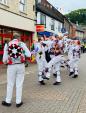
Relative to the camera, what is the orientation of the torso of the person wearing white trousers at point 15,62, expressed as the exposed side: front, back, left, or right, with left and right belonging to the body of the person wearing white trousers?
back
